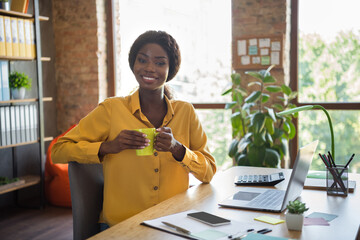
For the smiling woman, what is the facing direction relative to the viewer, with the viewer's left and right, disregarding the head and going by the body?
facing the viewer

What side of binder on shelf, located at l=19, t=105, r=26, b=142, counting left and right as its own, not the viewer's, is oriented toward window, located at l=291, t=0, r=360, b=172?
left

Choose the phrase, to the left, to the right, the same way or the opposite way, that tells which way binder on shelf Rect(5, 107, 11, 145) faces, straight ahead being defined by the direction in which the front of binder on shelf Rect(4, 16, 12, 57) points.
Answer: the same way

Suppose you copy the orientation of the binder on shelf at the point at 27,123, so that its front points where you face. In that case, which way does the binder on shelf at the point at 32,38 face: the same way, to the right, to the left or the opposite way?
the same way

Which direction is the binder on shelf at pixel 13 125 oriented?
toward the camera

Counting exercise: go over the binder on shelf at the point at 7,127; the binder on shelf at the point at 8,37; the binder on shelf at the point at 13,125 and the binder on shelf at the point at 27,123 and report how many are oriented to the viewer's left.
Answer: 0

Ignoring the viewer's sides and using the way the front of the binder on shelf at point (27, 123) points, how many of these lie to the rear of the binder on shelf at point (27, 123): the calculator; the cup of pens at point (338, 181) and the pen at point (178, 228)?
0

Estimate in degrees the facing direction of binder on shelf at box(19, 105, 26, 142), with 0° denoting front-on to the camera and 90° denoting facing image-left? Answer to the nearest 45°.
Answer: approximately 0°

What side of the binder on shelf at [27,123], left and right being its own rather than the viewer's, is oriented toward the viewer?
front

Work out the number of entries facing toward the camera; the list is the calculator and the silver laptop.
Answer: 0

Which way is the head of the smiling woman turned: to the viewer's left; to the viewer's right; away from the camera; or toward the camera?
toward the camera

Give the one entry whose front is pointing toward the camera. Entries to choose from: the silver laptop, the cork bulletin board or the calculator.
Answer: the cork bulletin board

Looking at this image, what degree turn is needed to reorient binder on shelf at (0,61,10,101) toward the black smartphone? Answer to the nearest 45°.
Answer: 0° — it already faces it
